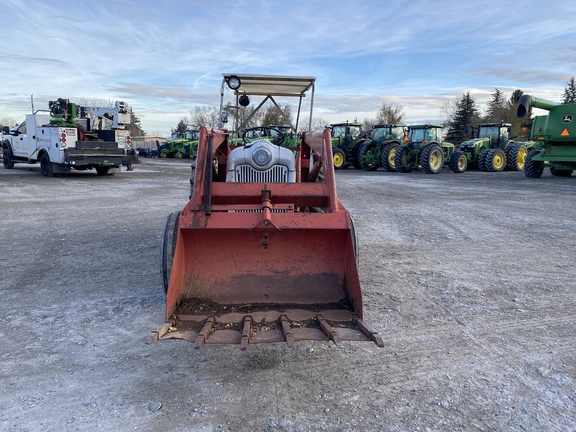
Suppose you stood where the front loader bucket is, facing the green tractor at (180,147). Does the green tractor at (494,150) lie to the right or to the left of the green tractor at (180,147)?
right

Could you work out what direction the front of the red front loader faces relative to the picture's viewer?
facing the viewer

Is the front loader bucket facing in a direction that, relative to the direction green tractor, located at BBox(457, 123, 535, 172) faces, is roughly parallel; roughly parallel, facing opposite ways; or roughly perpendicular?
roughly perpendicular

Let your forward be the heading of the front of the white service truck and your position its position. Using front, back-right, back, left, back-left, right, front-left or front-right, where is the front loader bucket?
back-left

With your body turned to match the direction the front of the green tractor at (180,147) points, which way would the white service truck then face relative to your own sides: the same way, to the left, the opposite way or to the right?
to the right

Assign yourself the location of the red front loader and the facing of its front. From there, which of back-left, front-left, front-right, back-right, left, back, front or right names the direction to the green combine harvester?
back-left

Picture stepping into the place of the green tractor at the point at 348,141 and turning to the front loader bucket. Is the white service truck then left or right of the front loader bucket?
right

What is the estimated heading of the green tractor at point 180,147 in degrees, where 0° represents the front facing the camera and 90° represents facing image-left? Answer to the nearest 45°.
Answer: approximately 45°

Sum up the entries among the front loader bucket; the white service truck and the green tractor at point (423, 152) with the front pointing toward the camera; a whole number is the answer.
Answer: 1

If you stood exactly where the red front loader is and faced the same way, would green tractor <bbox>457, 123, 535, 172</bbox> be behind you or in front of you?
behind

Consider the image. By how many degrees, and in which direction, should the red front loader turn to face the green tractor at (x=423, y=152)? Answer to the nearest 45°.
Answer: approximately 180°

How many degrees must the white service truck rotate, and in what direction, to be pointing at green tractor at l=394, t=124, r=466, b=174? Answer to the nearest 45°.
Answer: approximately 135° to its right
